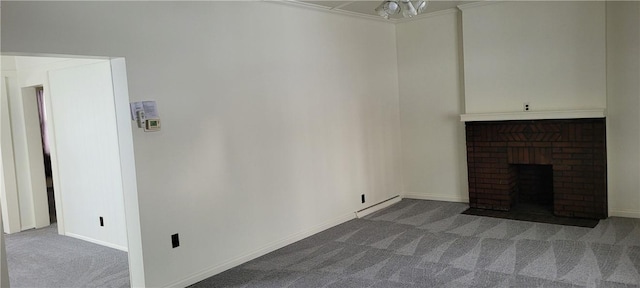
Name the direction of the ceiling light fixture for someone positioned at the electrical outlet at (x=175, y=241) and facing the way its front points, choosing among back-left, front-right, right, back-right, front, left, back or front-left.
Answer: front-left

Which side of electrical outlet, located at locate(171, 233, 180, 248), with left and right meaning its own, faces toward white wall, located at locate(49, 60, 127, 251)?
back

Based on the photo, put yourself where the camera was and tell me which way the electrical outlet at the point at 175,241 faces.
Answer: facing the viewer and to the right of the viewer

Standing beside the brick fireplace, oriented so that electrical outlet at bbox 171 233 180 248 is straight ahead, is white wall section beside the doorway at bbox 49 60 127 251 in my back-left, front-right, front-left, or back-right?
front-right
